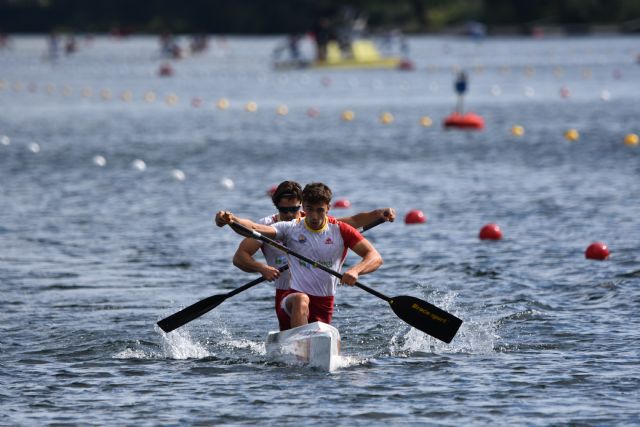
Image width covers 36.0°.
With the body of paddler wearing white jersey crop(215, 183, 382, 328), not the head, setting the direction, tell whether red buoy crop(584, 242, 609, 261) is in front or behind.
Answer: behind

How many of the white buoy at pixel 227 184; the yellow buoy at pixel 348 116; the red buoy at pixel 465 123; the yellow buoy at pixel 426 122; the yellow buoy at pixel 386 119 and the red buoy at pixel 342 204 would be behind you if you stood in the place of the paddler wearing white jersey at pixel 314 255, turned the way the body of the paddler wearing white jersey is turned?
6

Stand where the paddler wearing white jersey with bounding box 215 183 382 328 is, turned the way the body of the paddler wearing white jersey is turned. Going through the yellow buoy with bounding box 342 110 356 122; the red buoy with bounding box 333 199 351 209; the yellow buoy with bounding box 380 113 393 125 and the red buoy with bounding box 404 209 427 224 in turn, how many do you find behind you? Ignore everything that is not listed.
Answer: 4

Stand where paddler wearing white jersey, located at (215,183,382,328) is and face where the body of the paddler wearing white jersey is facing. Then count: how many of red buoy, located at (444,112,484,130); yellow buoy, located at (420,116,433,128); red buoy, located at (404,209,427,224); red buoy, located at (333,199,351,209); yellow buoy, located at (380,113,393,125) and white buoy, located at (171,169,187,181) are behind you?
6

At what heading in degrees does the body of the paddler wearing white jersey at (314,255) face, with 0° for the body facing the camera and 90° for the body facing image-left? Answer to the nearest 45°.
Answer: approximately 0°

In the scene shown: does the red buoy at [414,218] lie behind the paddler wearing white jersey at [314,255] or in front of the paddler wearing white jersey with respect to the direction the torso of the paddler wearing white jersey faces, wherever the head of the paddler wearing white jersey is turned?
behind

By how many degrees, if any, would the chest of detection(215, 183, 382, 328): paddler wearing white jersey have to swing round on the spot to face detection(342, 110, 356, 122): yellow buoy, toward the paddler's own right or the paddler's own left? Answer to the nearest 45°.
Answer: approximately 180°

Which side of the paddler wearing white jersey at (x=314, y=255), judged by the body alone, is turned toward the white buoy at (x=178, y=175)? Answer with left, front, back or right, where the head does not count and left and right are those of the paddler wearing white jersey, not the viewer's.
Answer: back

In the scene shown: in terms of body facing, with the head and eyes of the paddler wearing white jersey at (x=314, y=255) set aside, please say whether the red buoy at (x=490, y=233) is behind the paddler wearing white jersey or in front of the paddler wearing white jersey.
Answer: behind

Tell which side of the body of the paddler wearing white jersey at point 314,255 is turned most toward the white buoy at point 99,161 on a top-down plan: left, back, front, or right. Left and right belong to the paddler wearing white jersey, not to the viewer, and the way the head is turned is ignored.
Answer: back

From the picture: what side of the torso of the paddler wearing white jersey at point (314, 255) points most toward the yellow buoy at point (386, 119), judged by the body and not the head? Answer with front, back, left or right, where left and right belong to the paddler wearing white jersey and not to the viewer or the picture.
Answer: back

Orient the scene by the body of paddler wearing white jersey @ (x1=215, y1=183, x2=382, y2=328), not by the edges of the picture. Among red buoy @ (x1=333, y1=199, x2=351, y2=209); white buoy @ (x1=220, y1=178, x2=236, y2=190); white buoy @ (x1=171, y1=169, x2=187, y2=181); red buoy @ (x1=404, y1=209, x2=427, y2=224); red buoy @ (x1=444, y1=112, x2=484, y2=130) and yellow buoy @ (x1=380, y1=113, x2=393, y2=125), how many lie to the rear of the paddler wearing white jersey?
6

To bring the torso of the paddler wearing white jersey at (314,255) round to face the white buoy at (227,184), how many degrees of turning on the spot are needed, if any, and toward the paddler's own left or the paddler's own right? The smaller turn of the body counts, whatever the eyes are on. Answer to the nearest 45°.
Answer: approximately 180°

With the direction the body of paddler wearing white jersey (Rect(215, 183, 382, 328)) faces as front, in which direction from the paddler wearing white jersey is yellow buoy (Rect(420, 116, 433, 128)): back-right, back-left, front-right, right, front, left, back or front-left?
back

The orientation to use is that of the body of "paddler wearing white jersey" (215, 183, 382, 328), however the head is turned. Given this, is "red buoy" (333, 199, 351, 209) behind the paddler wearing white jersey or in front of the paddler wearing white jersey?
behind
